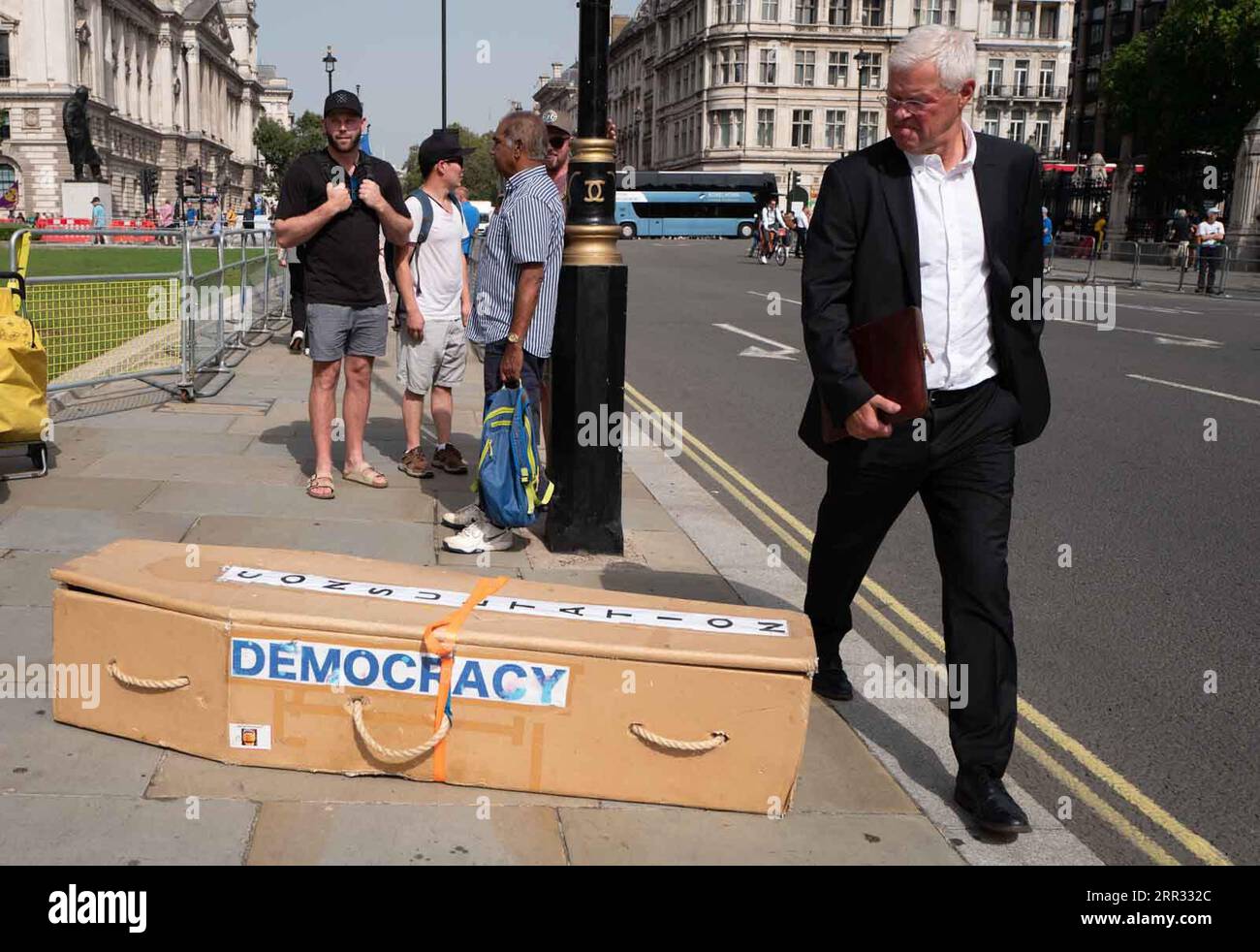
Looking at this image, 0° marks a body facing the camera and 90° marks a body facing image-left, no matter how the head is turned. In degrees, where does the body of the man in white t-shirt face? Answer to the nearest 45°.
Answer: approximately 315°

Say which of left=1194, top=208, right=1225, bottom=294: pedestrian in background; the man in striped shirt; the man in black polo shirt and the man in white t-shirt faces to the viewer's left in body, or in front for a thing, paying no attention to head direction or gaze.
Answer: the man in striped shirt

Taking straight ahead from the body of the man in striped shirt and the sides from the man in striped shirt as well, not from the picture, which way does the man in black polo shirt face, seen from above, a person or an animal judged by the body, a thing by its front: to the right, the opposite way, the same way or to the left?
to the left

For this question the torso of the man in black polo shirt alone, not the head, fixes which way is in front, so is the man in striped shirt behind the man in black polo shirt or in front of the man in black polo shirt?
in front

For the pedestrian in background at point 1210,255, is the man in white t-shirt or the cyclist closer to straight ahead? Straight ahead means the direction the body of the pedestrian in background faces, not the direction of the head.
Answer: the man in white t-shirt

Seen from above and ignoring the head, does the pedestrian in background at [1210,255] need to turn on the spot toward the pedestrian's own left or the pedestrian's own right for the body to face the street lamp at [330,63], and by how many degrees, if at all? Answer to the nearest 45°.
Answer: approximately 90° to the pedestrian's own right

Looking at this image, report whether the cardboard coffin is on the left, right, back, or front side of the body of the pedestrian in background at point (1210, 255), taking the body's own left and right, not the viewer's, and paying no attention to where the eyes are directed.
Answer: front

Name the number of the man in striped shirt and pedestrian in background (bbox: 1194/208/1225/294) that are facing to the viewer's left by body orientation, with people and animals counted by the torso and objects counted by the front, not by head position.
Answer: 1

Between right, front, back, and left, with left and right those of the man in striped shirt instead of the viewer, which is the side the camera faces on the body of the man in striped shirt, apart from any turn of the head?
left

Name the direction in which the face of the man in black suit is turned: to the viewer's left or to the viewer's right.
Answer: to the viewer's left

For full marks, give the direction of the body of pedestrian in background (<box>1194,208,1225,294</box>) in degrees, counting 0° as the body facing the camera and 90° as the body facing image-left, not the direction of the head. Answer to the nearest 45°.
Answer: approximately 0°

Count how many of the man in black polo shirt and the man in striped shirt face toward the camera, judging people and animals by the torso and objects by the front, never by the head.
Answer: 1
